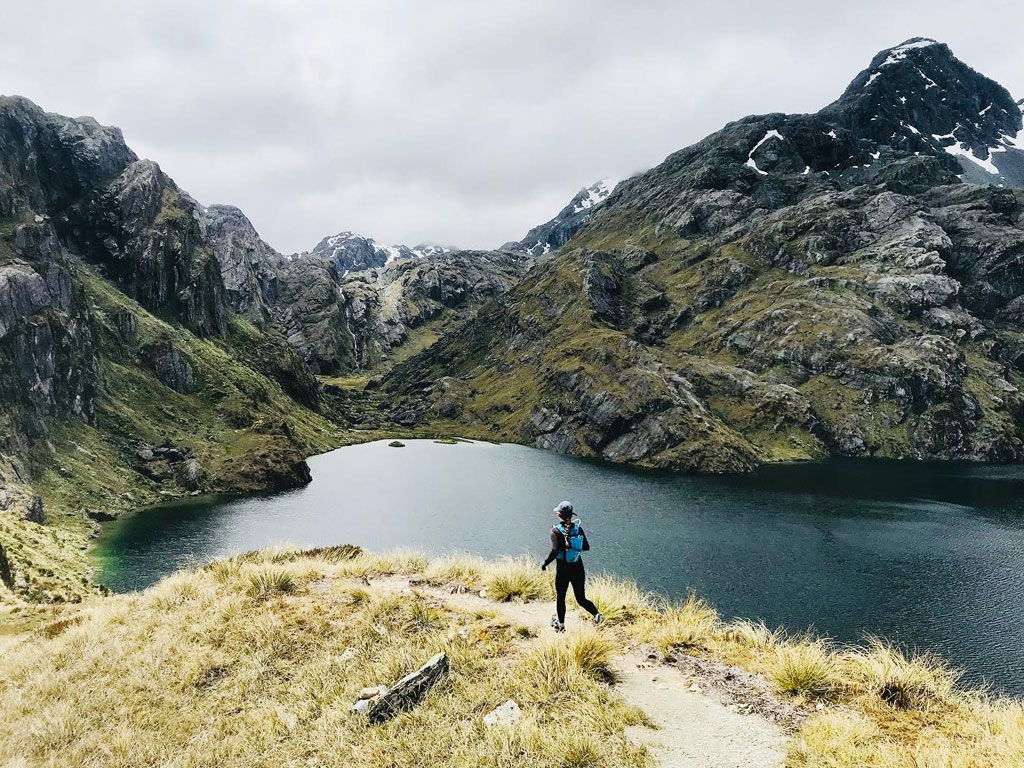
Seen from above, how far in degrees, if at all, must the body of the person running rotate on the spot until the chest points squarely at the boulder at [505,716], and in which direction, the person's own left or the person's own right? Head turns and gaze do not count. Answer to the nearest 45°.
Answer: approximately 135° to the person's own left

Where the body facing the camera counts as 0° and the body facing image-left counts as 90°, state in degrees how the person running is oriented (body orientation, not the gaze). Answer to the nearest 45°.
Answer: approximately 135°

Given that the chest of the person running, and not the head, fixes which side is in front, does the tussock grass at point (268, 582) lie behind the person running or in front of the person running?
in front

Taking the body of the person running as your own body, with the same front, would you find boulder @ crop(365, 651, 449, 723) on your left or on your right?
on your left

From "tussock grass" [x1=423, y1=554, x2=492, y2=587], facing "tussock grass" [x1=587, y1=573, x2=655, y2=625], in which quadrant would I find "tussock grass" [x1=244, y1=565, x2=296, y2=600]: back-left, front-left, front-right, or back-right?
back-right

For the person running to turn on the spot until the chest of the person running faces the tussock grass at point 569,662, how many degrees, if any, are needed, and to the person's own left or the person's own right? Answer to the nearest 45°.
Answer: approximately 135° to the person's own left

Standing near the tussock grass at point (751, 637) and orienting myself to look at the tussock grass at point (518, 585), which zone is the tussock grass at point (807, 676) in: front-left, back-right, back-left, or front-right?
back-left

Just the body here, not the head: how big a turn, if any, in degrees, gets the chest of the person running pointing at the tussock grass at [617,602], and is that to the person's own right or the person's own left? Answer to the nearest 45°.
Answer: approximately 90° to the person's own right

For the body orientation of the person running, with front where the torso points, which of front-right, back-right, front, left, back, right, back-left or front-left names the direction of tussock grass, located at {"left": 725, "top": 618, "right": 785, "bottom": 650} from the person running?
back-right

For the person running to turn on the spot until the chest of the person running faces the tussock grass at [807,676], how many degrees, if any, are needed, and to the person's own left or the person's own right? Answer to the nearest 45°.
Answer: approximately 180°
